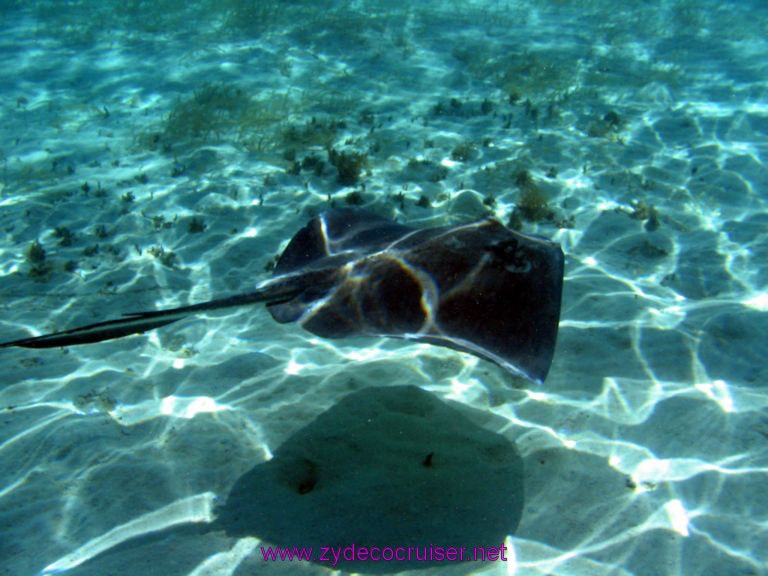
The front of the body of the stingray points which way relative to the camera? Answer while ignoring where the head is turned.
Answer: to the viewer's right
